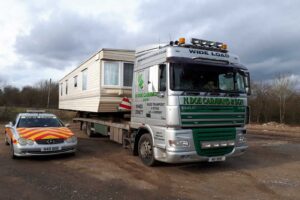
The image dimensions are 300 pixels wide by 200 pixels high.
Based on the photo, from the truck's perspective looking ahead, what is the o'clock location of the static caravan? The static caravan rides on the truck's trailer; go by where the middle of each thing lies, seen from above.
The static caravan is roughly at 6 o'clock from the truck.

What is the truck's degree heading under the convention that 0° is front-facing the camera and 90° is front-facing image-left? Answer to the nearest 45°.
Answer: approximately 315°

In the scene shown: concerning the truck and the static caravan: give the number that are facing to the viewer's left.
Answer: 0

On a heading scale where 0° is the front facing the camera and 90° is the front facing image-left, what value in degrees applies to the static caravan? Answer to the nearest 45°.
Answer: approximately 315°
